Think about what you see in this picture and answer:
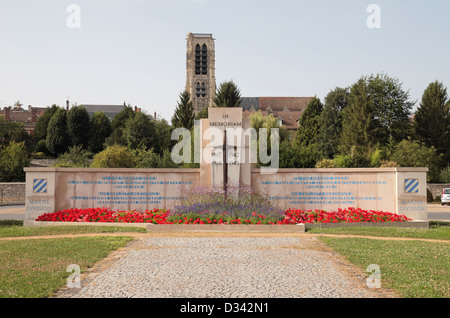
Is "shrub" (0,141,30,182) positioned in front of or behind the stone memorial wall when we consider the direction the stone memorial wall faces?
behind

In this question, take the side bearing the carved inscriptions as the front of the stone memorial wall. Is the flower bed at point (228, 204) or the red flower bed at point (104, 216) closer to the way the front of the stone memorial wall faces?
the flower bed at point (228, 204)

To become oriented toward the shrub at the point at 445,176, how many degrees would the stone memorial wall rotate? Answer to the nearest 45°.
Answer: approximately 135° to its left

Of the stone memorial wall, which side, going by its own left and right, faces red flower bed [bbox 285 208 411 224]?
left

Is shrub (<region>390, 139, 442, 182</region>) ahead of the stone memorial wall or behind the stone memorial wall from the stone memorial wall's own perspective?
behind

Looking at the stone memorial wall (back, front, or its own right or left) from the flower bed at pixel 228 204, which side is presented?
front

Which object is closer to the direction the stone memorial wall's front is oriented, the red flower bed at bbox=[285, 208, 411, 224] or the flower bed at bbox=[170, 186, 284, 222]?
the flower bed at bbox=[170, 186, 284, 222]

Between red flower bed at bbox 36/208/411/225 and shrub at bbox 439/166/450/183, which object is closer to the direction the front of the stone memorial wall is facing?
the red flower bed

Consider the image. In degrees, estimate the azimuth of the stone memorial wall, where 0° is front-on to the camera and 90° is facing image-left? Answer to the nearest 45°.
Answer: approximately 0°

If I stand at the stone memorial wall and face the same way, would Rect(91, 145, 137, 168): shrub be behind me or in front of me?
behind
